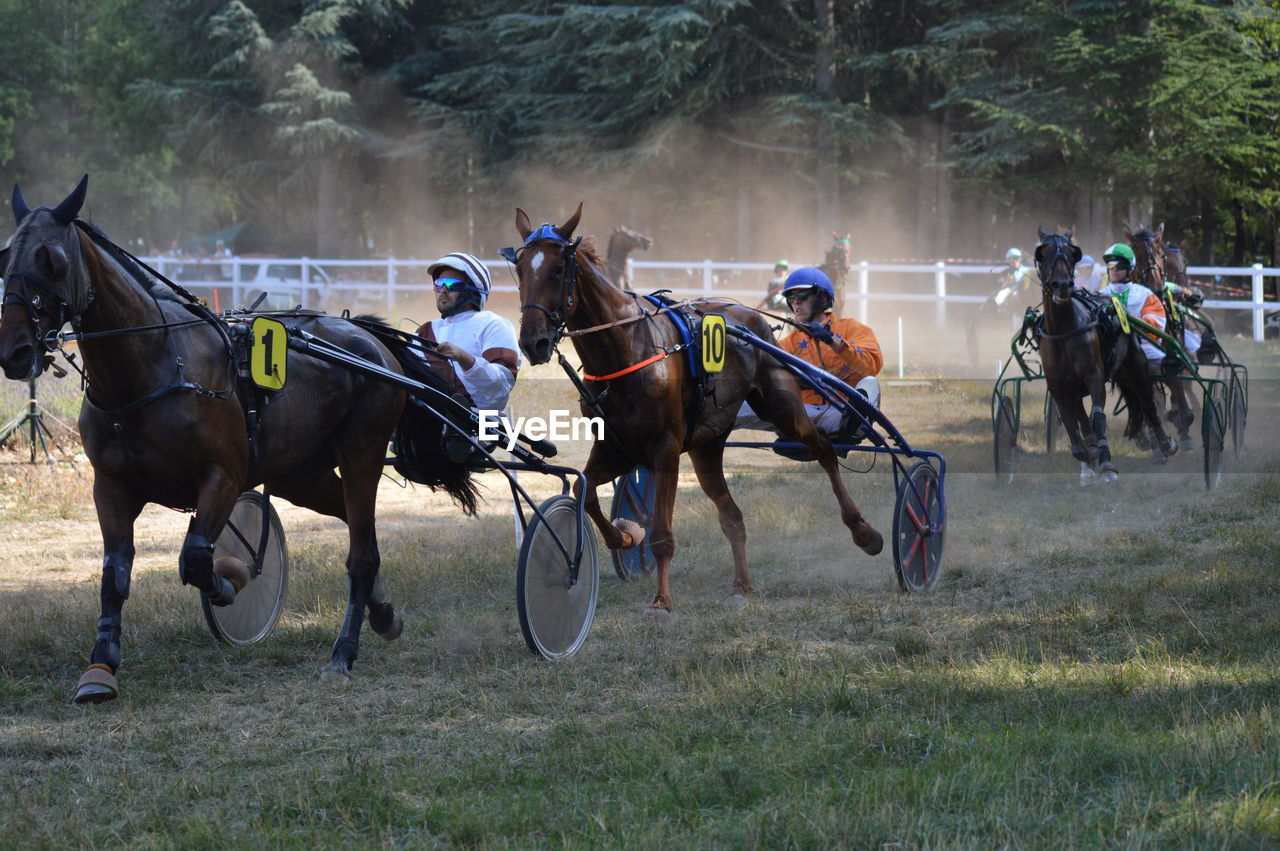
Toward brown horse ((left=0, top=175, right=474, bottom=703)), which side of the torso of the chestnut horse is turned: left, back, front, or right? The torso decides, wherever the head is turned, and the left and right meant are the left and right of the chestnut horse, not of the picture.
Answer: front

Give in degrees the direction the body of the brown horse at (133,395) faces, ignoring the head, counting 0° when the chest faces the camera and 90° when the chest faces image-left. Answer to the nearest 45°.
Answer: approximately 45°

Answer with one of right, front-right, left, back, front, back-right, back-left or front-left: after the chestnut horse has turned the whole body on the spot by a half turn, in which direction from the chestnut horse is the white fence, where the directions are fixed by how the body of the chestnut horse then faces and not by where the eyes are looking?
front-left

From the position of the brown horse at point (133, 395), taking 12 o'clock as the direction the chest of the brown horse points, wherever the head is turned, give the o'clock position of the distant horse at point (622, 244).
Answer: The distant horse is roughly at 5 o'clock from the brown horse.

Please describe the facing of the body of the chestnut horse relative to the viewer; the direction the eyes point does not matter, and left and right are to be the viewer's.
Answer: facing the viewer and to the left of the viewer

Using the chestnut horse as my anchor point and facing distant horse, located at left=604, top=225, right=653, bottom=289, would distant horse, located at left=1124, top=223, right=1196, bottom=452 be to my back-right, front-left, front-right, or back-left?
front-right

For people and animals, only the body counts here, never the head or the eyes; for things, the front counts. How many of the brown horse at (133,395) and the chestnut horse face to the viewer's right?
0

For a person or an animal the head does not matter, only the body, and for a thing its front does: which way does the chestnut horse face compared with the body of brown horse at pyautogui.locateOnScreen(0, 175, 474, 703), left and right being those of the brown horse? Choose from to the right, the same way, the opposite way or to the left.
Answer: the same way

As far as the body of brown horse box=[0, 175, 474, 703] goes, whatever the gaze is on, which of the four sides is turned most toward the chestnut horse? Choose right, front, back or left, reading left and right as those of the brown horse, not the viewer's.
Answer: back

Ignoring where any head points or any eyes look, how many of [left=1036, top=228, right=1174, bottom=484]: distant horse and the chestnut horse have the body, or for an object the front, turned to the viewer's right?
0

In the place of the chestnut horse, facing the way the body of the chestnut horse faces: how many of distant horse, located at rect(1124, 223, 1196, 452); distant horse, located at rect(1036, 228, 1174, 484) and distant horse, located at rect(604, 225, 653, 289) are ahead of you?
0

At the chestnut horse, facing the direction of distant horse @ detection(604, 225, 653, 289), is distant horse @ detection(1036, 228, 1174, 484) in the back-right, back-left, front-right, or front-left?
front-right

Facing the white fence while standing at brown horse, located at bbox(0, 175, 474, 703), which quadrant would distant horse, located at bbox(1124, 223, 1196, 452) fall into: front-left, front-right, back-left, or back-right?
front-right
